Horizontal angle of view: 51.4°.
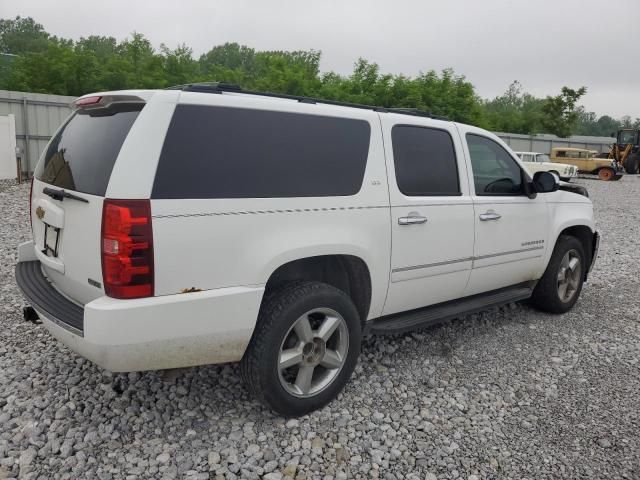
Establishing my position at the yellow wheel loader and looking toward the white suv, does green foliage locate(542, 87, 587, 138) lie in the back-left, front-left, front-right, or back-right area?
back-right

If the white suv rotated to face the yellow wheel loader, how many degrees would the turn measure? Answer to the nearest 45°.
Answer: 0° — it already faces it

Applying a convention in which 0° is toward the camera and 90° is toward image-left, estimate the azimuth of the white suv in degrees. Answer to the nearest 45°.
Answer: approximately 225°

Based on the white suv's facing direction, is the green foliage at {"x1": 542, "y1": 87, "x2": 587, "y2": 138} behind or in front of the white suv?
in front
